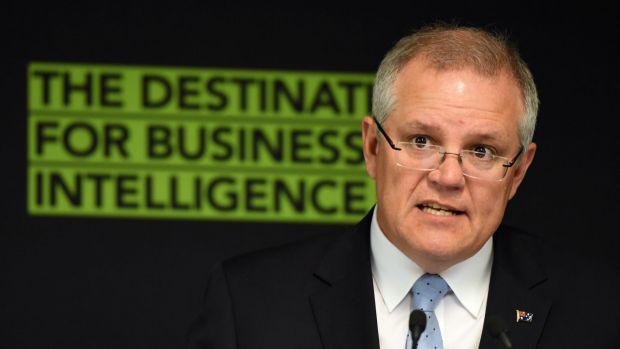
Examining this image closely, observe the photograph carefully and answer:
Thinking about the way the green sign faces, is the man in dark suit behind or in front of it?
in front

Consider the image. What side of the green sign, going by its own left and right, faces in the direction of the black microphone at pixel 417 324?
front

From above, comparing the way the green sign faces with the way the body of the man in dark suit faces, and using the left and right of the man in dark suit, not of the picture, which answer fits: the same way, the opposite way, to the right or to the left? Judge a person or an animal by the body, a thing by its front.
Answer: the same way

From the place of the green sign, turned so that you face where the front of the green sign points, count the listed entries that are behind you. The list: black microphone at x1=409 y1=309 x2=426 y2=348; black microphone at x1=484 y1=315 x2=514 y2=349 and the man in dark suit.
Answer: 0

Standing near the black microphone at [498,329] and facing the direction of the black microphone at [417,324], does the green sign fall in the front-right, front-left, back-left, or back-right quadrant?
front-right

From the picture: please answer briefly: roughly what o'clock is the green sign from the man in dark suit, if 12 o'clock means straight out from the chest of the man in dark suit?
The green sign is roughly at 5 o'clock from the man in dark suit.

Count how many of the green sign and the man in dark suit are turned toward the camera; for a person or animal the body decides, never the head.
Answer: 2

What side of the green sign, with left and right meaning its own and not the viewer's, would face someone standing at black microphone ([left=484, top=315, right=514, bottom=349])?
front

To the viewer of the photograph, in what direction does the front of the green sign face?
facing the viewer

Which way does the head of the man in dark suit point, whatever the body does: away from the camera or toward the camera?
toward the camera

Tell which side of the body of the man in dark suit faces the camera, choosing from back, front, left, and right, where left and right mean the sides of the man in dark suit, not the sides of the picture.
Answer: front
